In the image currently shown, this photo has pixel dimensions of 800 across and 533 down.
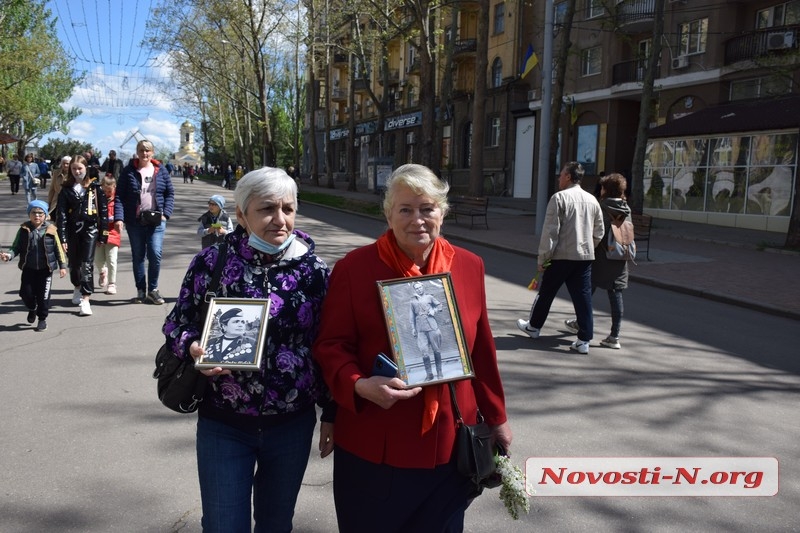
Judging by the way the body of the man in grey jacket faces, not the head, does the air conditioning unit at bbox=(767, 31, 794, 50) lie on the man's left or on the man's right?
on the man's right

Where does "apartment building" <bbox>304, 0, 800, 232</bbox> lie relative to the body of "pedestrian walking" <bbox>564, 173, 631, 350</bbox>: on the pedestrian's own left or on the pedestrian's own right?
on the pedestrian's own right

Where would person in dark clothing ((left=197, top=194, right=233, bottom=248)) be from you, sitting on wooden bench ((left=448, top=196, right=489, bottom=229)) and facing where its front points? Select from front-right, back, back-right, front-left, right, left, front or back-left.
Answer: front-left

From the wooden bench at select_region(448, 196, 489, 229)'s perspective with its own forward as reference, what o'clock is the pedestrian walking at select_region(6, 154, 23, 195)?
The pedestrian walking is roughly at 2 o'clock from the wooden bench.

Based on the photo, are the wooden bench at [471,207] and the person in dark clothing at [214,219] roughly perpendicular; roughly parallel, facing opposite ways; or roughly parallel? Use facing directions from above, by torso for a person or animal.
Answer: roughly perpendicular

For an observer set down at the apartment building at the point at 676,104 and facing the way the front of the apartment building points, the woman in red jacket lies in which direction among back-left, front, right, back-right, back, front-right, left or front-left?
front-left

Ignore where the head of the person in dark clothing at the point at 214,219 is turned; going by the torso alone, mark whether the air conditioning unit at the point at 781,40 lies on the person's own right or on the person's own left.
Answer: on the person's own left

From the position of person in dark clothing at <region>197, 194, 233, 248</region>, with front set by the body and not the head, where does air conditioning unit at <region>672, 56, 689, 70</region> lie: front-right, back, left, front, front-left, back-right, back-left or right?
back-left

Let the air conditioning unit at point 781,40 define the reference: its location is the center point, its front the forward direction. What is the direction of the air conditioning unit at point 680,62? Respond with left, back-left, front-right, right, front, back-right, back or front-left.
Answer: right

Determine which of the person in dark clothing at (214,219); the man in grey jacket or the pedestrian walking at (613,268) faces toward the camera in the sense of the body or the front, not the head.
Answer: the person in dark clothing
